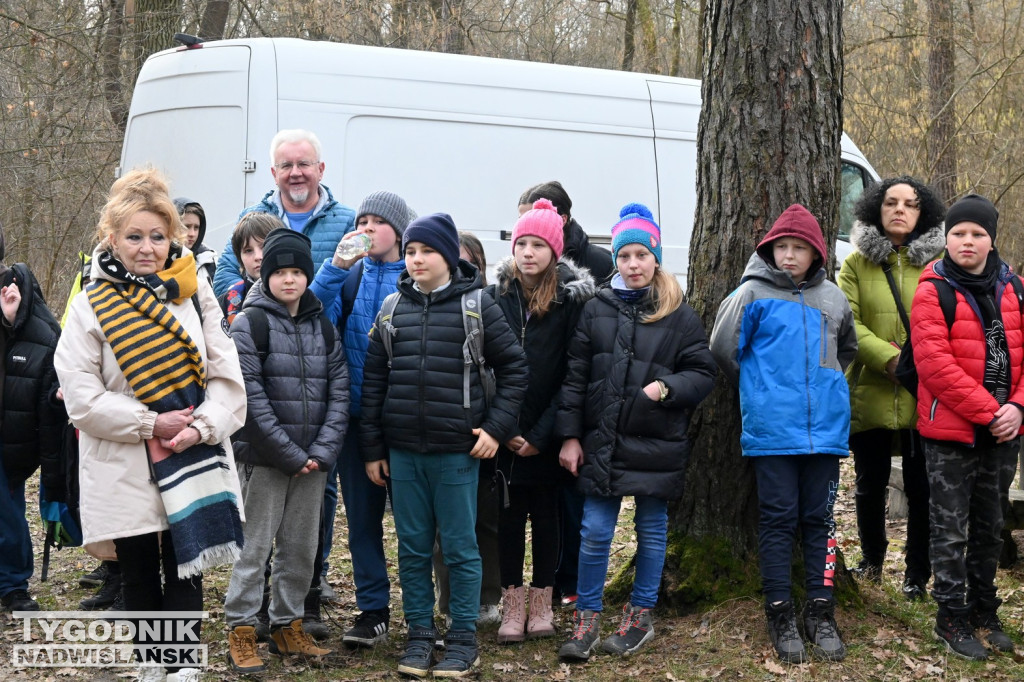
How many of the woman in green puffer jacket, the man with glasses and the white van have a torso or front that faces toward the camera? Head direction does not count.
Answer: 2

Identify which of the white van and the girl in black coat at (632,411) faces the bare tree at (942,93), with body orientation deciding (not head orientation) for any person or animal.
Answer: the white van

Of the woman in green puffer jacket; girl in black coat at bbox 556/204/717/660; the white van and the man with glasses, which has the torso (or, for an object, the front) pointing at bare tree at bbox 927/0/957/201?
the white van

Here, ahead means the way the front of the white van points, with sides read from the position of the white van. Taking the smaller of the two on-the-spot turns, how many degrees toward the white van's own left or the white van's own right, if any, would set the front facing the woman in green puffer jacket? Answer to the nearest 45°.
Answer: approximately 90° to the white van's own right

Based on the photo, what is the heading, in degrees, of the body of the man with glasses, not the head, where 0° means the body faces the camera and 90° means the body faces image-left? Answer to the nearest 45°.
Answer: approximately 0°

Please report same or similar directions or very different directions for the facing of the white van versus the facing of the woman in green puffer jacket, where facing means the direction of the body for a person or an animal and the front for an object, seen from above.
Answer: very different directions

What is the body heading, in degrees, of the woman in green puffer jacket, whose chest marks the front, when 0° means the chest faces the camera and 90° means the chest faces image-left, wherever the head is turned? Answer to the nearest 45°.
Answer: approximately 0°

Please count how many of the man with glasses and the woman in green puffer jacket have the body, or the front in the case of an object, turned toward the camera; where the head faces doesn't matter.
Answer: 2

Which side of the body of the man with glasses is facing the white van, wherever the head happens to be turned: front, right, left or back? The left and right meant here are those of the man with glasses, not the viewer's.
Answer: back

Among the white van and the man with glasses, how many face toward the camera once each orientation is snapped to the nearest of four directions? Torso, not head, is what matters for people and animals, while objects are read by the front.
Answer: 1

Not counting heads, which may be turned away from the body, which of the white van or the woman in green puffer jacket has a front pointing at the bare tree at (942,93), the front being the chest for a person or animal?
the white van
